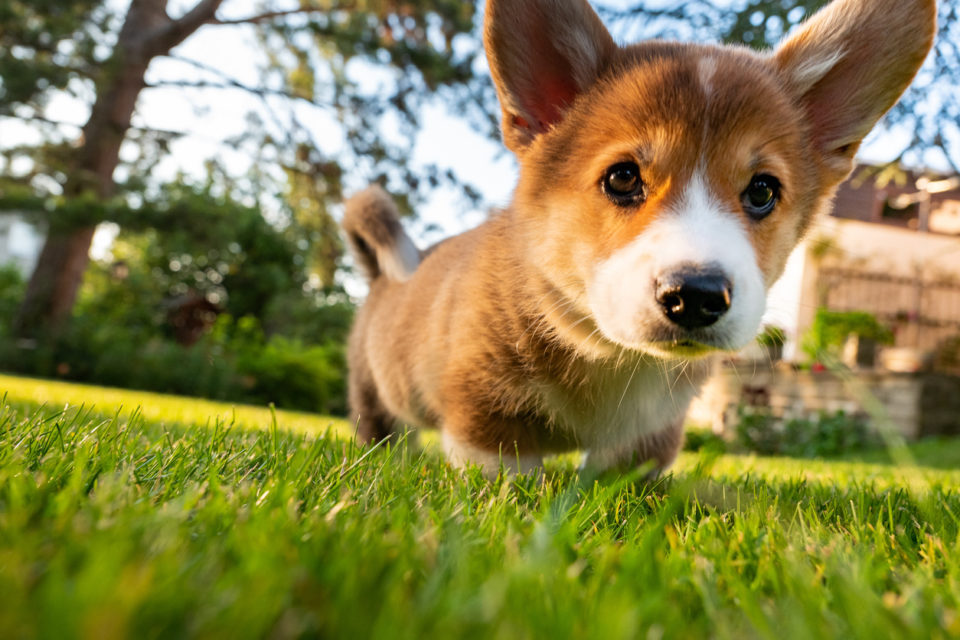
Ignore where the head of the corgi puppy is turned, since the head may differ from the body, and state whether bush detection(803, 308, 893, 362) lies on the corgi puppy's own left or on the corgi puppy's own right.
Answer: on the corgi puppy's own left

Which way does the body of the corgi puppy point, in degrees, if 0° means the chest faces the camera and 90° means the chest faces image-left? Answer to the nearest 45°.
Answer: approximately 315°

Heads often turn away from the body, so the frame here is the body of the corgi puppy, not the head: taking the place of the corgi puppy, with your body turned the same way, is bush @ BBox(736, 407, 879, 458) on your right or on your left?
on your left

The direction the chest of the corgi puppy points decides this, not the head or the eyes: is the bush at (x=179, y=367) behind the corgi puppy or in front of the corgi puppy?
behind

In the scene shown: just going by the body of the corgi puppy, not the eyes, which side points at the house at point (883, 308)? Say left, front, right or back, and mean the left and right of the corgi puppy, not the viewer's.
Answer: left

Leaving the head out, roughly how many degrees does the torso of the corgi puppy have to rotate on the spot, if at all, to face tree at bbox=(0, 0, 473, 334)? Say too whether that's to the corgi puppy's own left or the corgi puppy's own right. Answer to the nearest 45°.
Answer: approximately 180°

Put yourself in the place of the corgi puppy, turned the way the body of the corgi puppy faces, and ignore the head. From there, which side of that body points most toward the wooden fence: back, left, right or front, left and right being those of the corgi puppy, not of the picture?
left
